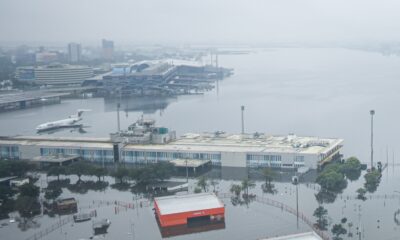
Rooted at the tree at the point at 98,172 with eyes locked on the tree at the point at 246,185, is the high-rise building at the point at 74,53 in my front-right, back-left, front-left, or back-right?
back-left

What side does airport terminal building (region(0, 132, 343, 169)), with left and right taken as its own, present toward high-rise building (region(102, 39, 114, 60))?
back

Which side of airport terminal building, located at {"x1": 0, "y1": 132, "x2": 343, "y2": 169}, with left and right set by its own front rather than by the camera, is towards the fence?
front

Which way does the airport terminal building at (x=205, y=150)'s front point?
toward the camera

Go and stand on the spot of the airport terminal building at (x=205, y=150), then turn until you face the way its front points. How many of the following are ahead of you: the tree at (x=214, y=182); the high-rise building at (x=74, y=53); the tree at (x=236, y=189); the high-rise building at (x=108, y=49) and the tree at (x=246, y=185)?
3

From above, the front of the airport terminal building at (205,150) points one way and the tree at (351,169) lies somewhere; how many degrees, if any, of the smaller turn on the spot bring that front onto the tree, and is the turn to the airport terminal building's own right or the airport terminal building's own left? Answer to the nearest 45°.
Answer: approximately 45° to the airport terminal building's own left

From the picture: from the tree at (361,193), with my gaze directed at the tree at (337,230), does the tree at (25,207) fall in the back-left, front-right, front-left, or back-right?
front-right

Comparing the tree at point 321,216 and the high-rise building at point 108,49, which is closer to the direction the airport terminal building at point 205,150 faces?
the tree

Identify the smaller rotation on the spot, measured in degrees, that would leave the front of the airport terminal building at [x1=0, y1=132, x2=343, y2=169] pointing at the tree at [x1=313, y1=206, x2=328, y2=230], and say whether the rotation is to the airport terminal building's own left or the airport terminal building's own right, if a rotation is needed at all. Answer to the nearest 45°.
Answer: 0° — it already faces it

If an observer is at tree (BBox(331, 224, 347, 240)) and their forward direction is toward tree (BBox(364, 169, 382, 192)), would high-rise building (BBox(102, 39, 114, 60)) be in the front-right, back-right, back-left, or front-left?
front-left

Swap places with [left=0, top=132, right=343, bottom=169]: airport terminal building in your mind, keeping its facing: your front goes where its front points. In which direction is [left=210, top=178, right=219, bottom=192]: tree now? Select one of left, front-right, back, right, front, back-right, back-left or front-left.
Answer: front

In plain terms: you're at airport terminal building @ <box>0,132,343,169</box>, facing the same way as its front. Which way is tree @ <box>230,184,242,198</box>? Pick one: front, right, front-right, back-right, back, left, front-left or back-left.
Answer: front

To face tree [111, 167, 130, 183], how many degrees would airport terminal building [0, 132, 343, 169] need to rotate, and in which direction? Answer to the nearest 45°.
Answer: approximately 45° to its right

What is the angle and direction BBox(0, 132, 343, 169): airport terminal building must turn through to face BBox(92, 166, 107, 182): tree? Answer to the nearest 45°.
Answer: approximately 45° to its right

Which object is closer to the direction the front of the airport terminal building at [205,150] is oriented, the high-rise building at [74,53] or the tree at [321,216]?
the tree

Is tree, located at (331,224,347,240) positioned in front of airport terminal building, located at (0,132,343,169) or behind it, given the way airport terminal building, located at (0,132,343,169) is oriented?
in front
